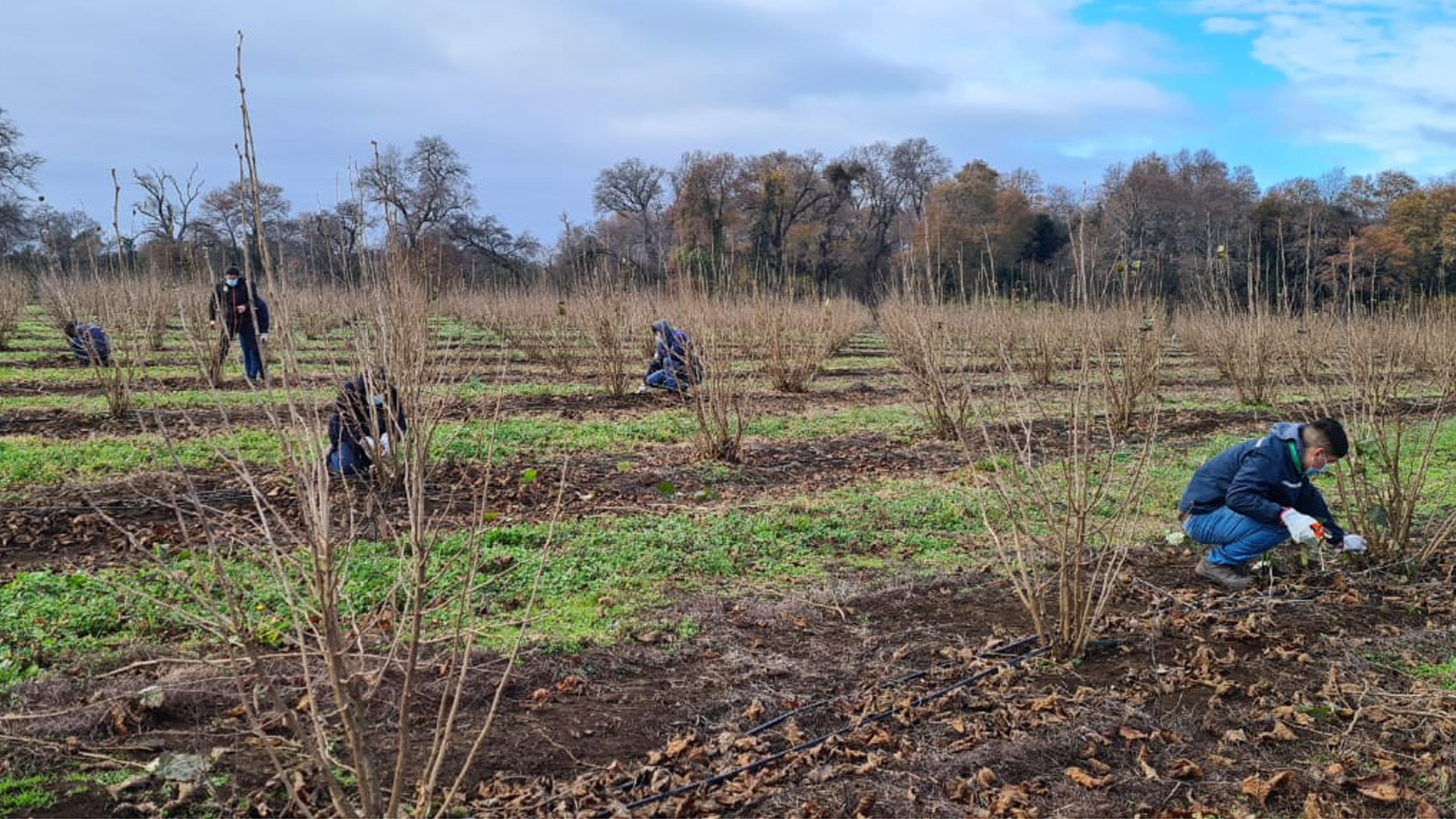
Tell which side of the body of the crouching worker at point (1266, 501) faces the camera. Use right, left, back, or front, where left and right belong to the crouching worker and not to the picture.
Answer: right

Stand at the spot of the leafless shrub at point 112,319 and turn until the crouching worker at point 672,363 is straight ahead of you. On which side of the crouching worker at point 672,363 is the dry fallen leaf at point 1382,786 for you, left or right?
right

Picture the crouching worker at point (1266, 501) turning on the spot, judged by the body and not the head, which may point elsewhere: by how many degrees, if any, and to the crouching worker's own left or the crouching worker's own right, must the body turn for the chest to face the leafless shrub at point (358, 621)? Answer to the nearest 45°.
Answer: approximately 135° to the crouching worker's own right

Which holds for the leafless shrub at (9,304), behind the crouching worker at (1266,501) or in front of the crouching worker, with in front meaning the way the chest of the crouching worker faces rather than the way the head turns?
behind

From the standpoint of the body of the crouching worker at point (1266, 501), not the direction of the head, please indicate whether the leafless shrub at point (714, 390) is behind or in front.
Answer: behind

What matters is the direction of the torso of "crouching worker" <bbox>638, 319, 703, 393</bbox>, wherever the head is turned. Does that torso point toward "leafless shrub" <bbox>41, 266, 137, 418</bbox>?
yes

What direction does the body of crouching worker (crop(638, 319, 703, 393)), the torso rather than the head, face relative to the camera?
to the viewer's left

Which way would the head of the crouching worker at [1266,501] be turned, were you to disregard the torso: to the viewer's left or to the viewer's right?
to the viewer's right
